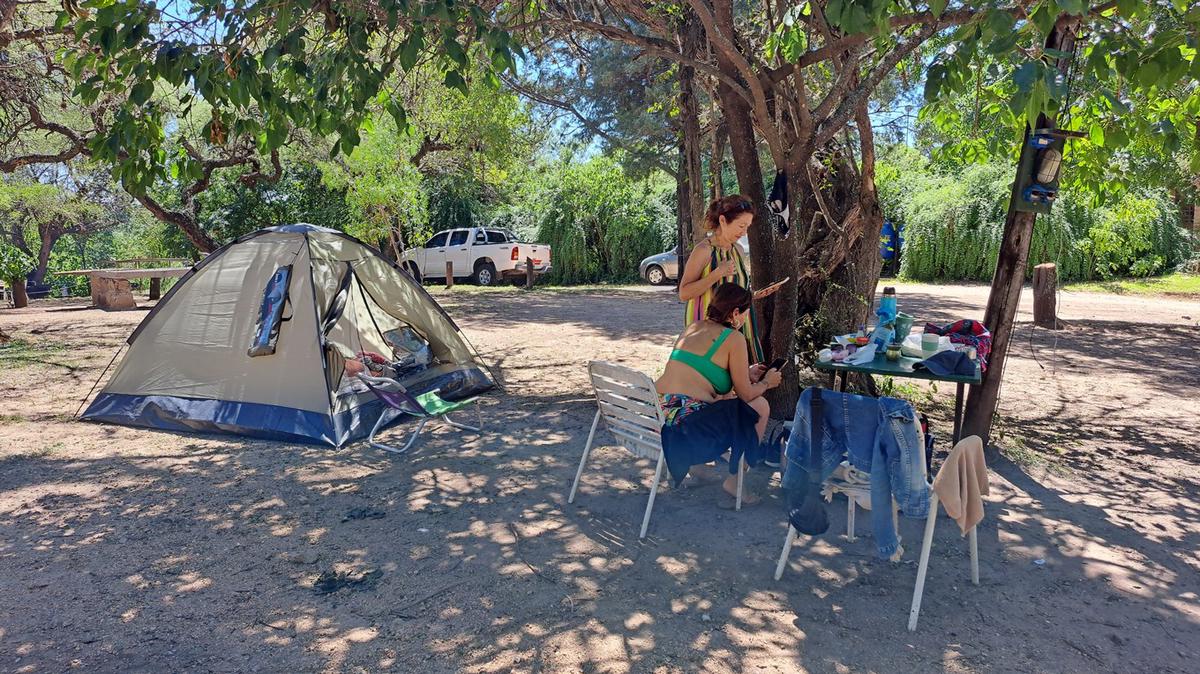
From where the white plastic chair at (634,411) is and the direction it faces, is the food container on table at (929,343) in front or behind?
in front

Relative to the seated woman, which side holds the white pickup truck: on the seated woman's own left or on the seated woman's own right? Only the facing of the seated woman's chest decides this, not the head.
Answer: on the seated woman's own left

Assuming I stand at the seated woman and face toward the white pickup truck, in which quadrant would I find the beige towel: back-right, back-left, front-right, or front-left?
back-right

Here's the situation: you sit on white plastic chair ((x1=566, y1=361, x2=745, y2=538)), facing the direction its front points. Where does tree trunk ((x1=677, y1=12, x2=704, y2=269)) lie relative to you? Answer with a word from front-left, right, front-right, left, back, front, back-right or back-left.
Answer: front-left

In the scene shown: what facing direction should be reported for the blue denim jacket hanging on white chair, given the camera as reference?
facing away from the viewer and to the right of the viewer

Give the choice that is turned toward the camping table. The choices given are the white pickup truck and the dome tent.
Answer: the dome tent

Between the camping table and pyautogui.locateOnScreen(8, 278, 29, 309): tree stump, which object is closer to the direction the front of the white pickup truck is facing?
the tree stump

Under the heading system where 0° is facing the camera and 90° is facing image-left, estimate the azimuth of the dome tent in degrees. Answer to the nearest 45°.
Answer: approximately 315°

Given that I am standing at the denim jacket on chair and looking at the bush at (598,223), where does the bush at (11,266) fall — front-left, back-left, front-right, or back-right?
front-left

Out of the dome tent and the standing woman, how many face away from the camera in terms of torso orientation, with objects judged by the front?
0

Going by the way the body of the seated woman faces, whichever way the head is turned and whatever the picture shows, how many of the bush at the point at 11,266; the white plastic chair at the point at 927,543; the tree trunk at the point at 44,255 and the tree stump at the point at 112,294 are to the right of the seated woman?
1

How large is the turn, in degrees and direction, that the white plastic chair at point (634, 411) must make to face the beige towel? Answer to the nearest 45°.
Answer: approximately 90° to its right

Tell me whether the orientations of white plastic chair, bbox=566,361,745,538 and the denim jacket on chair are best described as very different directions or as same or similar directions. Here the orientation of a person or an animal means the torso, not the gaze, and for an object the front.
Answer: same or similar directions

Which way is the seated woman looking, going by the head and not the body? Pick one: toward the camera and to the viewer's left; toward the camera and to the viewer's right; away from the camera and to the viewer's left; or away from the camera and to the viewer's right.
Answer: away from the camera and to the viewer's right

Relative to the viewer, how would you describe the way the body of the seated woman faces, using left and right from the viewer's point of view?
facing away from the viewer and to the right of the viewer

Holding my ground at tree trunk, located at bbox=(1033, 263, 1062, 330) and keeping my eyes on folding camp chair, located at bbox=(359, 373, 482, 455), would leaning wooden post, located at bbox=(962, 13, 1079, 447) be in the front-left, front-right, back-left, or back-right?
front-left

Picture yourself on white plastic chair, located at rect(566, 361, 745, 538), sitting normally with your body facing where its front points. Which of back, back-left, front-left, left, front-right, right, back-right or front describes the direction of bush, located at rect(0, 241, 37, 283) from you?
left
